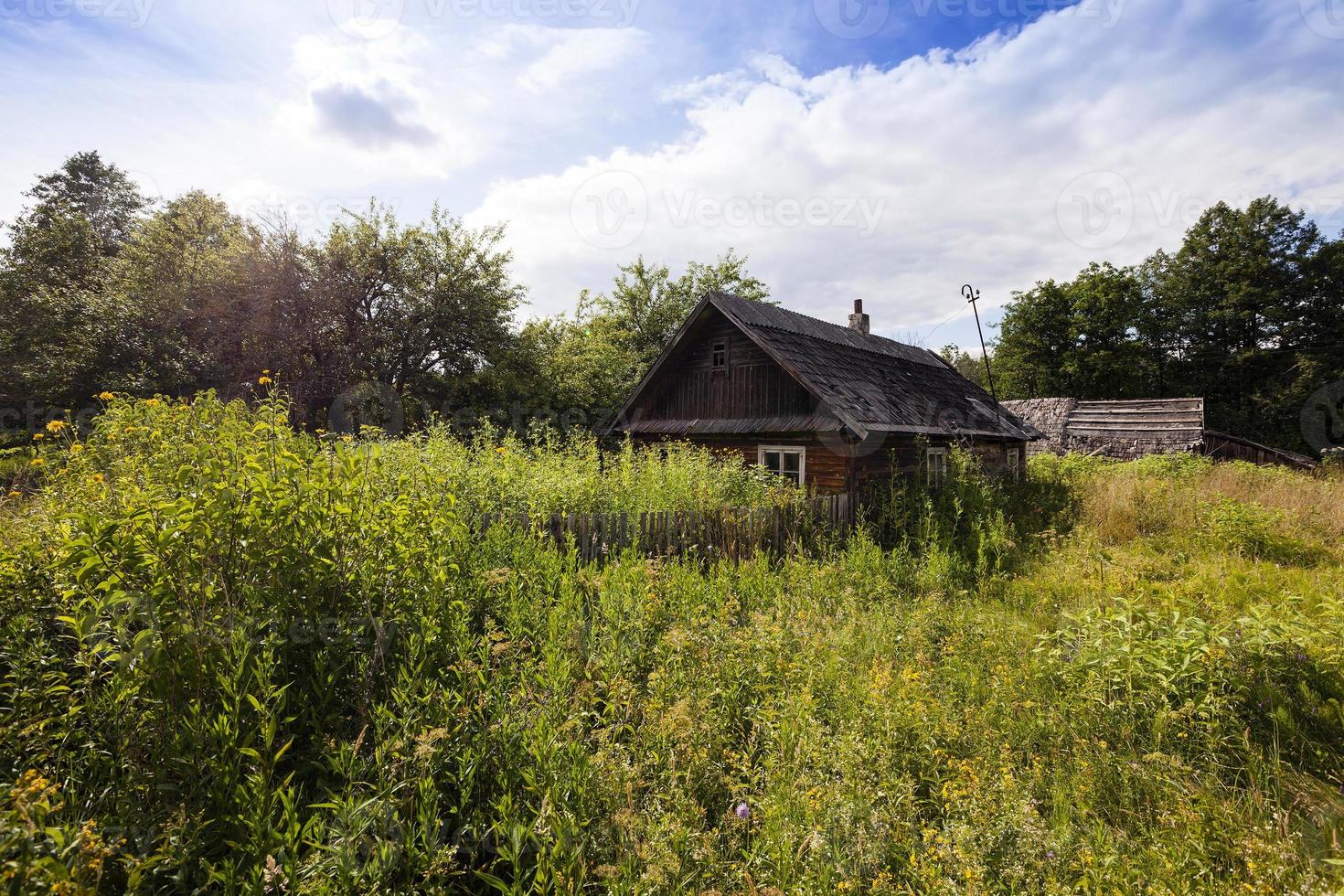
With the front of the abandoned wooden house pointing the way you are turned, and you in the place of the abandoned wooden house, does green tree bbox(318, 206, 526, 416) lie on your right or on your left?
on your right

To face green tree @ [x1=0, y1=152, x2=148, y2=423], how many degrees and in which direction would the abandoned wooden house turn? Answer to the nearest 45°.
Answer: approximately 45° to its right

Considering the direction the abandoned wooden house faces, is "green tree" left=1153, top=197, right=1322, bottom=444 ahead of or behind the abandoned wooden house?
behind

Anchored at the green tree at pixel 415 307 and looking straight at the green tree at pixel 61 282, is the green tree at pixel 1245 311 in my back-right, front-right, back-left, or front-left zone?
back-right

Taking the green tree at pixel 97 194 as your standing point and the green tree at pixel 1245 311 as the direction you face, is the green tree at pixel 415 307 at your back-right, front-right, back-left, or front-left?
front-right

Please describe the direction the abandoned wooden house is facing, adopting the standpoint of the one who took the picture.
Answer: facing the viewer and to the left of the viewer

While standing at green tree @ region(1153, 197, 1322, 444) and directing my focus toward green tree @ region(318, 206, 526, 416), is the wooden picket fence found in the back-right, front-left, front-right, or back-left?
front-left

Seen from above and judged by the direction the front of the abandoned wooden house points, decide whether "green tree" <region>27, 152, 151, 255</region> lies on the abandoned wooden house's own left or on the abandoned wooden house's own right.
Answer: on the abandoned wooden house's own right
